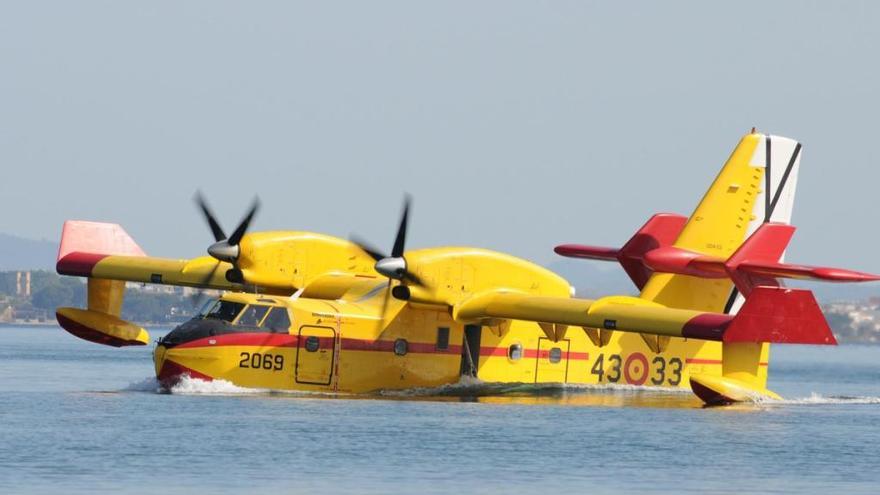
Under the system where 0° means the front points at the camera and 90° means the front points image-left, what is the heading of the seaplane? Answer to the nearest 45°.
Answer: approximately 45°
